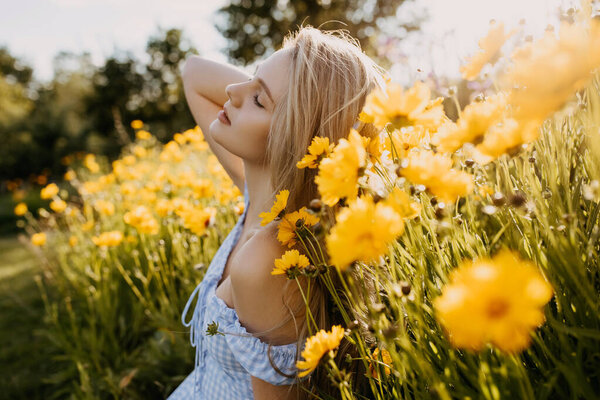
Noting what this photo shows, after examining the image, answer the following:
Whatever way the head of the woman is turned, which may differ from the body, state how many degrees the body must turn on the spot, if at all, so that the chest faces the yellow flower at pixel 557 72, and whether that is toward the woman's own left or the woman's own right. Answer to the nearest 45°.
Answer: approximately 90° to the woman's own left

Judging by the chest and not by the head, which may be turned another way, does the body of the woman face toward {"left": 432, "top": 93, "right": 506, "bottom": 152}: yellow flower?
no

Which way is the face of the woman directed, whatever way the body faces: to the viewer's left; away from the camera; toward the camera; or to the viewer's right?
to the viewer's left

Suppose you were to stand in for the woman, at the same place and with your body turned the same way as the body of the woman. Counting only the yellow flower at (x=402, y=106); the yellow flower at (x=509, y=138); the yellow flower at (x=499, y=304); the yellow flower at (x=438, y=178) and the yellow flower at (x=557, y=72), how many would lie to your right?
0

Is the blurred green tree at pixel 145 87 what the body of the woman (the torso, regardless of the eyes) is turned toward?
no

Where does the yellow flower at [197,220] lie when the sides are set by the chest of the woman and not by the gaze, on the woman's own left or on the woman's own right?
on the woman's own right

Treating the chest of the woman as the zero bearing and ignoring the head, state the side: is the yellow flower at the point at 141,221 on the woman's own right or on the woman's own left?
on the woman's own right

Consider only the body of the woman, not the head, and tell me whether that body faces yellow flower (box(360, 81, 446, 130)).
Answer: no

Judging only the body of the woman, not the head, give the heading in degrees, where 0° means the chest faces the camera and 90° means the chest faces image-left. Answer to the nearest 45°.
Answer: approximately 90°

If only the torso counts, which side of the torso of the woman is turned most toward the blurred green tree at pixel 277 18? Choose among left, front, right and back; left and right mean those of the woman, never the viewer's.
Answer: right
